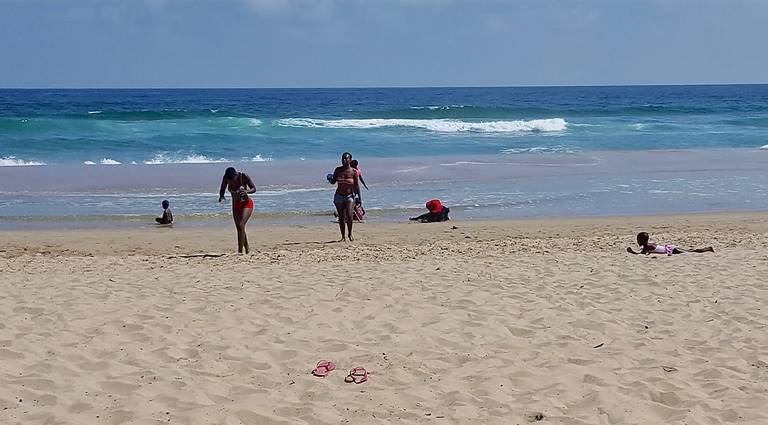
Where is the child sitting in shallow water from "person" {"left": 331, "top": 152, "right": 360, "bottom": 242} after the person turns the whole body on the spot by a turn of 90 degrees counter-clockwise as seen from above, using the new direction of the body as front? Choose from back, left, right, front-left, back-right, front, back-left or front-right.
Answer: back-left

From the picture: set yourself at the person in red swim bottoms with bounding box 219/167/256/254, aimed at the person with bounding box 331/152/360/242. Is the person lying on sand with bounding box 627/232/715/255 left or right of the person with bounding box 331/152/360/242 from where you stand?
right

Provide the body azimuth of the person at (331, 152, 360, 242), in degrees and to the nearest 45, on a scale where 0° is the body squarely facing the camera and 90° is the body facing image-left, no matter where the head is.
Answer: approximately 0°

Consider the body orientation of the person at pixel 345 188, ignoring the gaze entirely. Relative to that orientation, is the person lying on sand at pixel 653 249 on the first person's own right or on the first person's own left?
on the first person's own left
